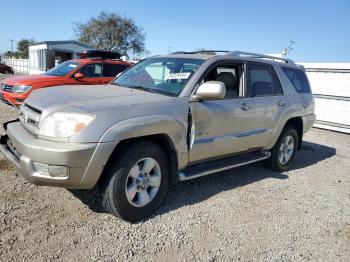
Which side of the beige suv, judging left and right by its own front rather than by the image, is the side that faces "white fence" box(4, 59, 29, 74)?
right

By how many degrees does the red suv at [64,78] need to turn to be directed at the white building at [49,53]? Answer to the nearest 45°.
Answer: approximately 135° to its right

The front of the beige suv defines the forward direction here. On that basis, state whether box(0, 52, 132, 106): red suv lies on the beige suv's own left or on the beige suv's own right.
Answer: on the beige suv's own right

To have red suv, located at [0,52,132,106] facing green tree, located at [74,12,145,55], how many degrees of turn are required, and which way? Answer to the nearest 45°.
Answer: approximately 135° to its right

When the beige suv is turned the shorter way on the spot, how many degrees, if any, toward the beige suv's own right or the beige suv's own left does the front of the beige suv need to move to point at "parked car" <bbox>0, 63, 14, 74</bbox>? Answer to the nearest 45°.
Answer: approximately 90° to the beige suv's own right
